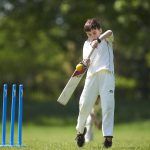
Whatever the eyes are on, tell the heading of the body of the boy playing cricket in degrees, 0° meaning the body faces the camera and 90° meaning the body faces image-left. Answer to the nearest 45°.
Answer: approximately 0°
